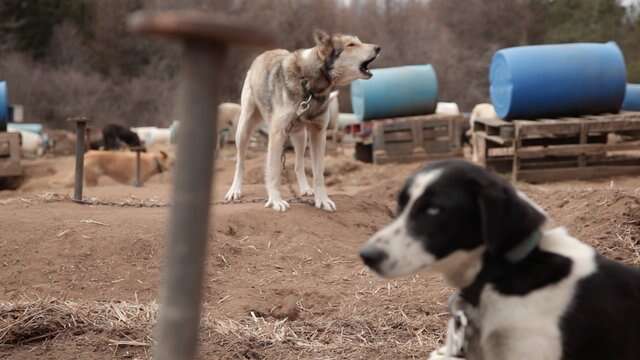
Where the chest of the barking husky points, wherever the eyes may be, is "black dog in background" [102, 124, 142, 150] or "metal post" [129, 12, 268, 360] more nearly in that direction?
the metal post

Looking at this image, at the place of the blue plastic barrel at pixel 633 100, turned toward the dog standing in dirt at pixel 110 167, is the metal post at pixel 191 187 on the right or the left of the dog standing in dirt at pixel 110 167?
left

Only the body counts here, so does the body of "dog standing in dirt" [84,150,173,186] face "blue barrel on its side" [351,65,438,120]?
yes

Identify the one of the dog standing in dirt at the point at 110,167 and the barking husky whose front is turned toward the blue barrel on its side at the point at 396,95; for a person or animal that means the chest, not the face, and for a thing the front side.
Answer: the dog standing in dirt

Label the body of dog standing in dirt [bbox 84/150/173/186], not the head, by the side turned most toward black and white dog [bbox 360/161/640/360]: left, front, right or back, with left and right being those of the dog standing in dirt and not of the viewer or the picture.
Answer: right

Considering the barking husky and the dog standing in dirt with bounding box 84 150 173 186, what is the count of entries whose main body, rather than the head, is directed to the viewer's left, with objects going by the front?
0

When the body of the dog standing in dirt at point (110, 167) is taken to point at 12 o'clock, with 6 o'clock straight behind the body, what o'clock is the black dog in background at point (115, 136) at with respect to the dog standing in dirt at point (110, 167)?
the black dog in background at point (115, 136) is roughly at 9 o'clock from the dog standing in dirt at point (110, 167).

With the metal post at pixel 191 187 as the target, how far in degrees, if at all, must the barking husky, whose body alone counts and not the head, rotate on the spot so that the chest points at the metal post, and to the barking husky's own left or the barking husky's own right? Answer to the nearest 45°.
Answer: approximately 45° to the barking husky's own right

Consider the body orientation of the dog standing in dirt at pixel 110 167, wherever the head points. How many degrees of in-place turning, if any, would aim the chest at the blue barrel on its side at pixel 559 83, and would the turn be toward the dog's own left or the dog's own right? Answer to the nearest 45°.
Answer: approximately 45° to the dog's own right

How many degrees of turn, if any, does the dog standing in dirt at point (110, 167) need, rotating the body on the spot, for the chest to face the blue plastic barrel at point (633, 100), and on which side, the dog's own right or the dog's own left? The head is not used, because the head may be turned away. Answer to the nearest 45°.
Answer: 0° — it already faces it

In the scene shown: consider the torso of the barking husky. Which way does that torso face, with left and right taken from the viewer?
facing the viewer and to the right of the viewer

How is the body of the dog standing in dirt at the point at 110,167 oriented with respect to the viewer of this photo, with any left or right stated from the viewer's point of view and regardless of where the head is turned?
facing to the right of the viewer

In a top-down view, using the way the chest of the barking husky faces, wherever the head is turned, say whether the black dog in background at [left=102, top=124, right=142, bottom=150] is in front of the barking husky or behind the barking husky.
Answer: behind

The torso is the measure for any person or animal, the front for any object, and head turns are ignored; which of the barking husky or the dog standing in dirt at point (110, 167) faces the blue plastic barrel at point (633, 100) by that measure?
the dog standing in dirt
